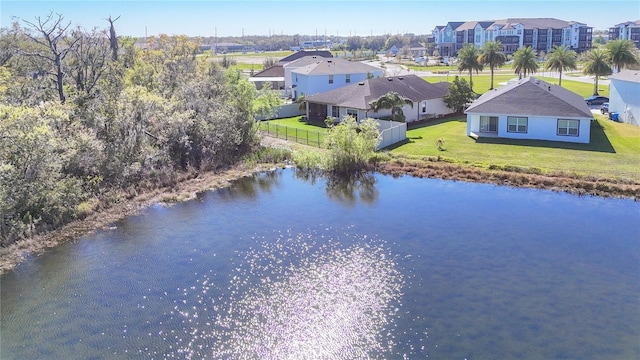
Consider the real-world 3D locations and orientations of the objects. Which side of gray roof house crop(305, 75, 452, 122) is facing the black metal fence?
back

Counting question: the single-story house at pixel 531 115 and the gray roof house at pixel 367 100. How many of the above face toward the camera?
0

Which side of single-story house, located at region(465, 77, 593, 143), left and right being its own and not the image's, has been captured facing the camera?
back

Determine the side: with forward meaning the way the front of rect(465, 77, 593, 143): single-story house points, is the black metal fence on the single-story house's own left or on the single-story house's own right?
on the single-story house's own left

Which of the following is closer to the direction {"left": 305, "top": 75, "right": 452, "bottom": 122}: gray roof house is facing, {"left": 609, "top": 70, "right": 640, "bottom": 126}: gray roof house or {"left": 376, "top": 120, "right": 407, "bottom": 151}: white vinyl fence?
the gray roof house

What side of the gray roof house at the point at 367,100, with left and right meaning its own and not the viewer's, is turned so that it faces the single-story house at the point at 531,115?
right

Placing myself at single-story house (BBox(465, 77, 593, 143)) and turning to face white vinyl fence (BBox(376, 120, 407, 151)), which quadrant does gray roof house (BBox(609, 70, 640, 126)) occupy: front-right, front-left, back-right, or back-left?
back-right

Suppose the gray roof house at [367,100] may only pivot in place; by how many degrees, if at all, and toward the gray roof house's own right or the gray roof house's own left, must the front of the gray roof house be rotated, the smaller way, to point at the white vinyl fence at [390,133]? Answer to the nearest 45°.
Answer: approximately 135° to the gray roof house's own right

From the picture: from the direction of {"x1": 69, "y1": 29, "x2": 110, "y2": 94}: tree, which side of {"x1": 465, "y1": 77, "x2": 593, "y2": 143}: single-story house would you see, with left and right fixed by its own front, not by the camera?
left

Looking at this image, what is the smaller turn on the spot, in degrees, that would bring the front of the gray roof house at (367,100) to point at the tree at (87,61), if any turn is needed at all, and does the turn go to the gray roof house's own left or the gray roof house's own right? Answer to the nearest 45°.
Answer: approximately 135° to the gray roof house's own left

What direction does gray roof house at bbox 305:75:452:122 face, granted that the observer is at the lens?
facing away from the viewer and to the right of the viewer

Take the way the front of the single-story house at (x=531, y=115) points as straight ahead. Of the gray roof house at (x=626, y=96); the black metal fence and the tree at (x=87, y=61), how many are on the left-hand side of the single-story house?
2

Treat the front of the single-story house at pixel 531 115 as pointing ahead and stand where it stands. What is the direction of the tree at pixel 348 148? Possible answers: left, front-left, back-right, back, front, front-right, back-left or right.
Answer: back-left
